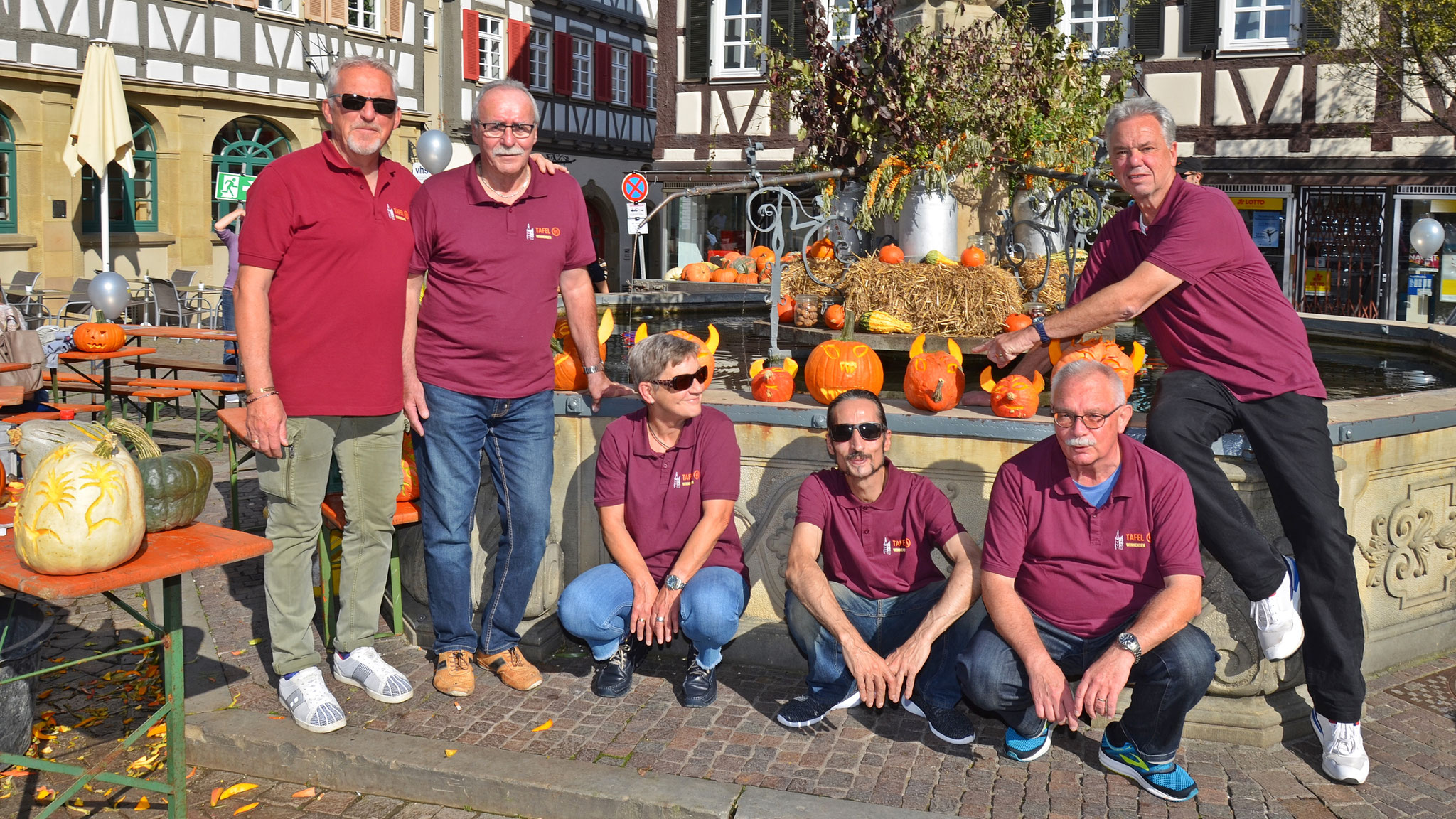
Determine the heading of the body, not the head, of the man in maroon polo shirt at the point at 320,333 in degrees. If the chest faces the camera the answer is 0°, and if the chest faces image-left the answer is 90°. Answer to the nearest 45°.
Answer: approximately 315°

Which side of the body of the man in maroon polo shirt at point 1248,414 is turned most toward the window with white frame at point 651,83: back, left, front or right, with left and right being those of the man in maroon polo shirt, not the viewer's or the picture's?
right

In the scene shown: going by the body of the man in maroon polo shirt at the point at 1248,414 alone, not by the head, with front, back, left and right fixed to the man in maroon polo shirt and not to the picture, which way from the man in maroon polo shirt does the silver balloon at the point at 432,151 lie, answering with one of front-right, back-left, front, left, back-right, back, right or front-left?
right

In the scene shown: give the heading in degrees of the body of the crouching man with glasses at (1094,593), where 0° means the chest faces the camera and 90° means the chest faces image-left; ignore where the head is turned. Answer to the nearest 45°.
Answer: approximately 0°

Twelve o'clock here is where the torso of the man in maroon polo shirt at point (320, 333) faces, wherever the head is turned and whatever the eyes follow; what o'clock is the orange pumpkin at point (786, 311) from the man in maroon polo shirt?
The orange pumpkin is roughly at 9 o'clock from the man in maroon polo shirt.

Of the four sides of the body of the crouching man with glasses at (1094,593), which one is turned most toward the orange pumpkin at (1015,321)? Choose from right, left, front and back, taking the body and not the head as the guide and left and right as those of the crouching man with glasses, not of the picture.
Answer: back

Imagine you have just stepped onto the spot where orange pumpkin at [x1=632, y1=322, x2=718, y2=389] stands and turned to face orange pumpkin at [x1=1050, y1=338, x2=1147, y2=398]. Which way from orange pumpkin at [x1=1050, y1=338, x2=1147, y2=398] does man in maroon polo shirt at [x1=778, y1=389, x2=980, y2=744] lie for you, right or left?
right

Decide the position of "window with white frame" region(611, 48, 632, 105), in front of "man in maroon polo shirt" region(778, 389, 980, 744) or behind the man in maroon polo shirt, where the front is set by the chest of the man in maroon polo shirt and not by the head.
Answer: behind

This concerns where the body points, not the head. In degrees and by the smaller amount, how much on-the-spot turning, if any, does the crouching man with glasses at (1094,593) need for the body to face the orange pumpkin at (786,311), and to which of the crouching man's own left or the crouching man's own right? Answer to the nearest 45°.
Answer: approximately 135° to the crouching man's own right

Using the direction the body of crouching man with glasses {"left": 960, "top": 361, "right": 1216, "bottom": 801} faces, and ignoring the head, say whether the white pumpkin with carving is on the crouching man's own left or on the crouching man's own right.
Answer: on the crouching man's own right

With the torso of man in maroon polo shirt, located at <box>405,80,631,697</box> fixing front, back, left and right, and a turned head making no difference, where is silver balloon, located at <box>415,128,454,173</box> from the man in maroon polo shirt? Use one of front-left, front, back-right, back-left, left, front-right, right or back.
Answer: back

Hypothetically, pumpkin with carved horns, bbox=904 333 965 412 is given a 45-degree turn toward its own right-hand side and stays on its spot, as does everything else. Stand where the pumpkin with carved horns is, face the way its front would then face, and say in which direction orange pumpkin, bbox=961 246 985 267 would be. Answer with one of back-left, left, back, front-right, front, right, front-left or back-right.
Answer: back-right

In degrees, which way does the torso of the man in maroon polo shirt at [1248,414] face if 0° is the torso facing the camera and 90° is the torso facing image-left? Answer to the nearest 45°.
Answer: approximately 45°

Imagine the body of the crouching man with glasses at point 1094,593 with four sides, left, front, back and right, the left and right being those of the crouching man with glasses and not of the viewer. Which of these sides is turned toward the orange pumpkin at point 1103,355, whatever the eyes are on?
back
